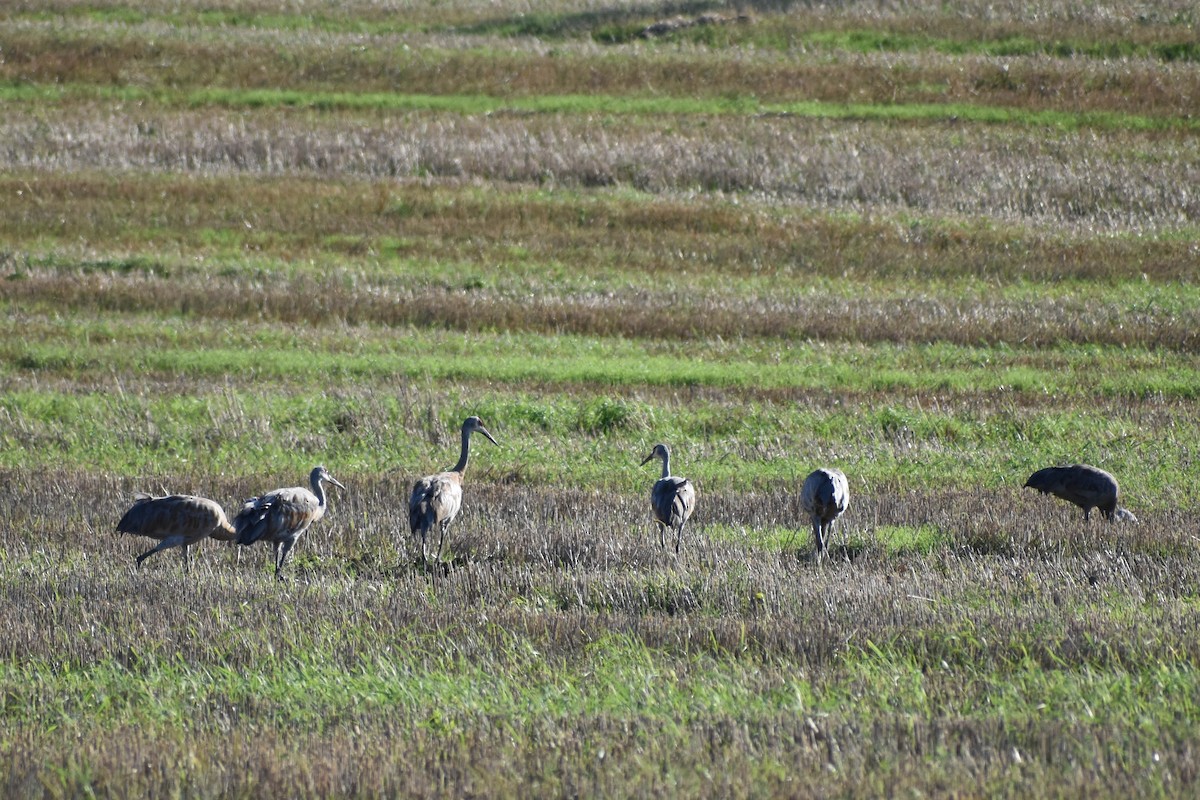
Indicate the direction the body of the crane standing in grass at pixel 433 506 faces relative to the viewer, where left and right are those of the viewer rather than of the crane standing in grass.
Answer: facing away from the viewer and to the right of the viewer

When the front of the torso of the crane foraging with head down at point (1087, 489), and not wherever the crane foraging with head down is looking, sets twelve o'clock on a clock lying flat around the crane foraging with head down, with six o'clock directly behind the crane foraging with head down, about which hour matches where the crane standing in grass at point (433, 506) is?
The crane standing in grass is roughly at 5 o'clock from the crane foraging with head down.

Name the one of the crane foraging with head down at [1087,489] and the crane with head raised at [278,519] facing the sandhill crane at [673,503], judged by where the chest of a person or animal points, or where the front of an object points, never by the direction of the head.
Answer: the crane with head raised at [278,519]

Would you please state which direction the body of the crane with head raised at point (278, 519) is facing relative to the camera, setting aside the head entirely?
to the viewer's right

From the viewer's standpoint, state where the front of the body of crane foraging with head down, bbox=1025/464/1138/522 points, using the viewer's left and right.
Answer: facing to the right of the viewer

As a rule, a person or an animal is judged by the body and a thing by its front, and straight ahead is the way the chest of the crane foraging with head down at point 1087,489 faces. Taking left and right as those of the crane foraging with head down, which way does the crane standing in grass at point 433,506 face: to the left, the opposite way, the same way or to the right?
to the left

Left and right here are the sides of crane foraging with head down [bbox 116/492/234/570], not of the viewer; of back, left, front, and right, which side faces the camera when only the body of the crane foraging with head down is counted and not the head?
right

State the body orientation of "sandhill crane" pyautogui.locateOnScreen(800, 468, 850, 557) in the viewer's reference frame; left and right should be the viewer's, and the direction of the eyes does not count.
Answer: facing away from the viewer

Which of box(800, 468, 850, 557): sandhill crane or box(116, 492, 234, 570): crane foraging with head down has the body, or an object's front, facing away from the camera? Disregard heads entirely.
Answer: the sandhill crane

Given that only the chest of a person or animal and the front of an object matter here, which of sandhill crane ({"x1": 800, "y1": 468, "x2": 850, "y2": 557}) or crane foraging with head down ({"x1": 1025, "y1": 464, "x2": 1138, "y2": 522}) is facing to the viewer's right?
the crane foraging with head down

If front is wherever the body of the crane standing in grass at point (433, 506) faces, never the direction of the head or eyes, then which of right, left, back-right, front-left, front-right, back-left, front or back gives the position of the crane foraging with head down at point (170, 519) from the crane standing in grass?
back-left

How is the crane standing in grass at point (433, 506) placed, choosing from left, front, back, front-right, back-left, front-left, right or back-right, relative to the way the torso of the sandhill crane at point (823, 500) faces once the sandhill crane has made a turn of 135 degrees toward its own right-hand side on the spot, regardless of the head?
back-right

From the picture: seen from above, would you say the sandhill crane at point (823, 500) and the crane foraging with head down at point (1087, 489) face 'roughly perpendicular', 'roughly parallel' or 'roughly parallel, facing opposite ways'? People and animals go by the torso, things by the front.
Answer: roughly perpendicular
